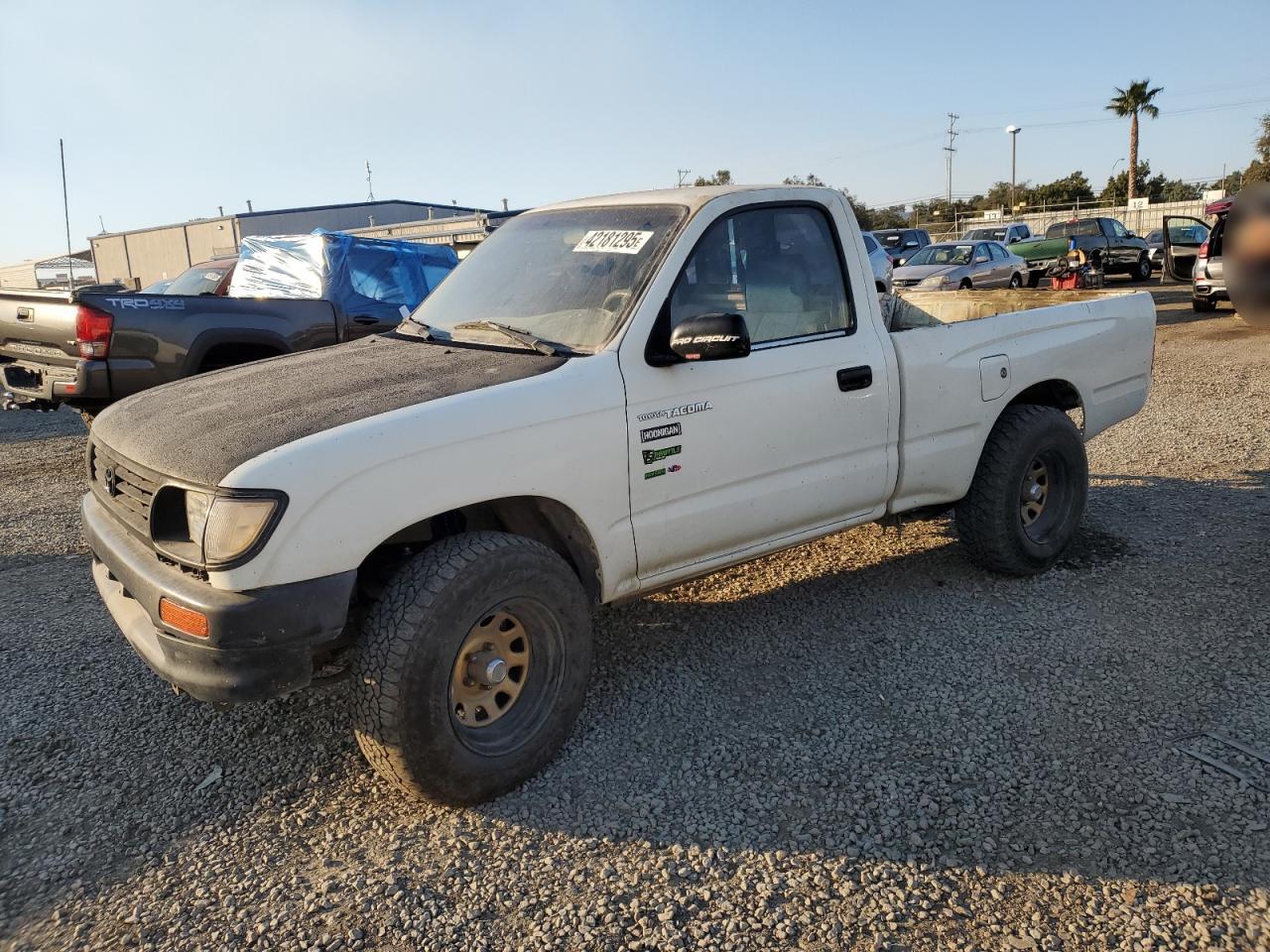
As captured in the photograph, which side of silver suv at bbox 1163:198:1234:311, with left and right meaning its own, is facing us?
back

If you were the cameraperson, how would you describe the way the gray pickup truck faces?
facing away from the viewer and to the right of the viewer

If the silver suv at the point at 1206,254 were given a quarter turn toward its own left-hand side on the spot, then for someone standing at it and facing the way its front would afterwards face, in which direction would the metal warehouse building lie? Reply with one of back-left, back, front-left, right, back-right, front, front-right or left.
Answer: front-right

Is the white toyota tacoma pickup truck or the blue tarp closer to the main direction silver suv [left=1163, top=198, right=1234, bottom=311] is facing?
the blue tarp

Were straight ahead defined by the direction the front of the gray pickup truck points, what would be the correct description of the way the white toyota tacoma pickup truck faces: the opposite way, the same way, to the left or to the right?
the opposite way

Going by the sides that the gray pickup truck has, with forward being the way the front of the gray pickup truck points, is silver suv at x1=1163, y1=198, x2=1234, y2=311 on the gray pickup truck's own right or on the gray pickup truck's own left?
on the gray pickup truck's own right

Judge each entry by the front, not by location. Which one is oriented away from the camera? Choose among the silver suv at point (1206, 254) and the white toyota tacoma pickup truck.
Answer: the silver suv

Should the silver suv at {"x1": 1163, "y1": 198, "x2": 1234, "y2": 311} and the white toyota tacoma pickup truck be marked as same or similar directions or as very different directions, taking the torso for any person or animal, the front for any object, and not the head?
very different directions

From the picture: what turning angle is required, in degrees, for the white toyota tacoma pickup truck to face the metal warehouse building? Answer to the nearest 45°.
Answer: approximately 135° to its right

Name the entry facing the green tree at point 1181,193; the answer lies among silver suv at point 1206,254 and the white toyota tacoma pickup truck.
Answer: the silver suv

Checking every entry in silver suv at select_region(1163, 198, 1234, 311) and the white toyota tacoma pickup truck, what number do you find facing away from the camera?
1

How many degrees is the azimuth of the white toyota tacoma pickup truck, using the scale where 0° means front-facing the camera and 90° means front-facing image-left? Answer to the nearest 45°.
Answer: approximately 45°

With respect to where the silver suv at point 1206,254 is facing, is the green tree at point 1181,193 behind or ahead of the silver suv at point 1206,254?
ahead
